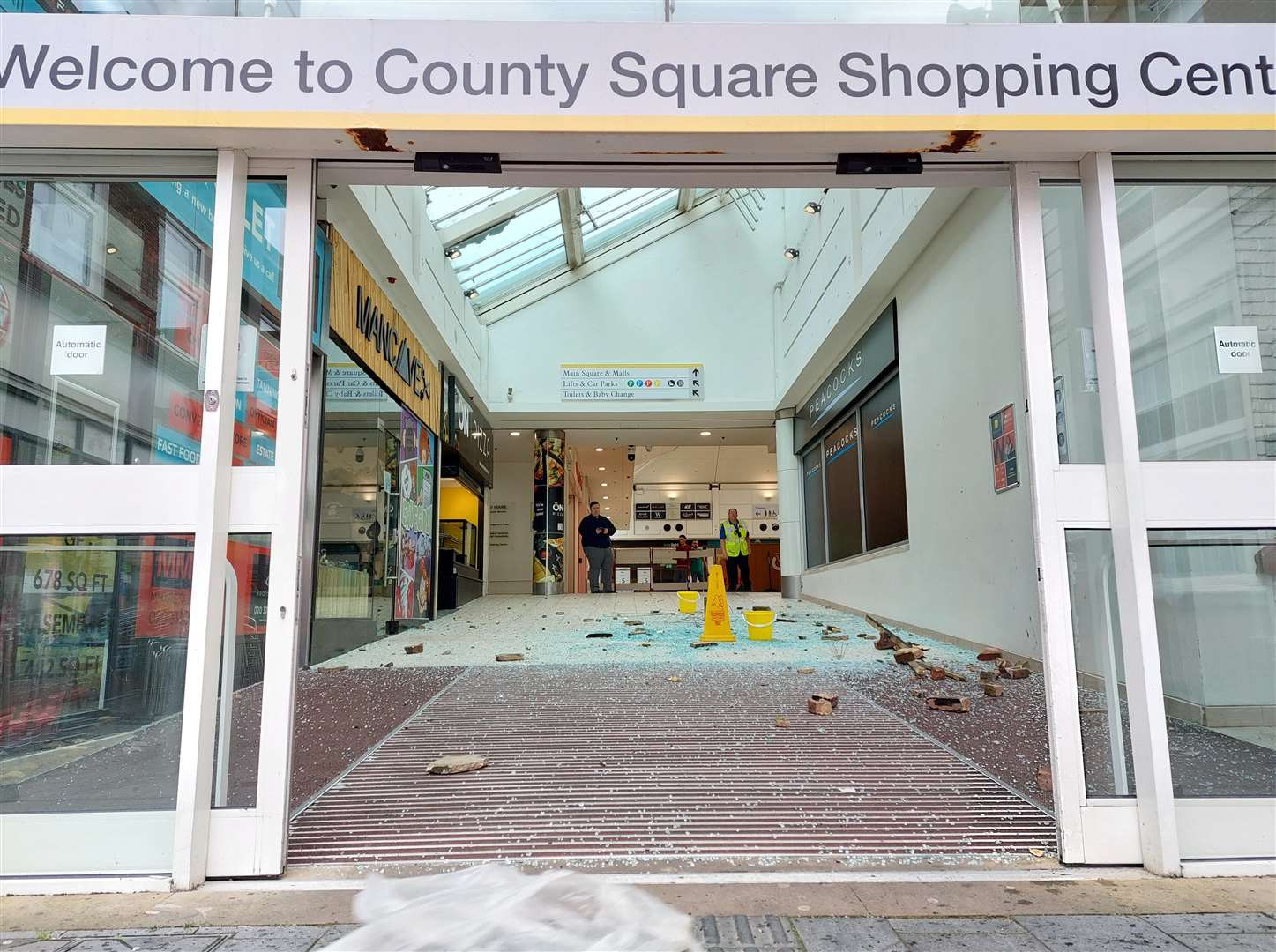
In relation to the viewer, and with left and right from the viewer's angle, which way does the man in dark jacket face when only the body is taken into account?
facing the viewer and to the right of the viewer

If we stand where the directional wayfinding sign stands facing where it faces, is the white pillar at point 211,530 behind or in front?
in front

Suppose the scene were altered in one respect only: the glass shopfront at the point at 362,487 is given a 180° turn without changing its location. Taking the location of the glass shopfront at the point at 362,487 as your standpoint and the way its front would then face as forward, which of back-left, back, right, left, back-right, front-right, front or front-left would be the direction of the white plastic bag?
left

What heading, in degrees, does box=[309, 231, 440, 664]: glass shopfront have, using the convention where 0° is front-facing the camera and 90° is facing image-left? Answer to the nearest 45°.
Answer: approximately 270°

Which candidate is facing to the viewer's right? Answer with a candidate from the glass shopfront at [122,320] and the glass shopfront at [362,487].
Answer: the glass shopfront at [362,487]

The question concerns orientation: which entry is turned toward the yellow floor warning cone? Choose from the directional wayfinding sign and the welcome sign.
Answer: the directional wayfinding sign

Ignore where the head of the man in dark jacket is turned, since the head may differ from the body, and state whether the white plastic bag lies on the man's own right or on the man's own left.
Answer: on the man's own right

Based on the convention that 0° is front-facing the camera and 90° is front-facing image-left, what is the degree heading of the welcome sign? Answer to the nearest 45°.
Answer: approximately 0°

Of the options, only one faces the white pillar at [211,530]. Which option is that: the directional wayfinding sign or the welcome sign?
the directional wayfinding sign

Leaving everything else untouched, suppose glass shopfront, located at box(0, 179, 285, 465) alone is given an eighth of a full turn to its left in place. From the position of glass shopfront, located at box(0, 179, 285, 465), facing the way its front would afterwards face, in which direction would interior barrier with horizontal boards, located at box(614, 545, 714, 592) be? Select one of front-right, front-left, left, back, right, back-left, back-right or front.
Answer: left

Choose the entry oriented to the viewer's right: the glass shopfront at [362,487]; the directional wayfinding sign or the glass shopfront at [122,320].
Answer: the glass shopfront at [362,487]

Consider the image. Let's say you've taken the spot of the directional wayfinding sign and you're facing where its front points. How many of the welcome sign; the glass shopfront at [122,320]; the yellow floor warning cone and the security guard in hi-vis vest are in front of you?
3

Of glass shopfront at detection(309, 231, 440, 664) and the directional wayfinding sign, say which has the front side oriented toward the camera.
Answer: the directional wayfinding sign

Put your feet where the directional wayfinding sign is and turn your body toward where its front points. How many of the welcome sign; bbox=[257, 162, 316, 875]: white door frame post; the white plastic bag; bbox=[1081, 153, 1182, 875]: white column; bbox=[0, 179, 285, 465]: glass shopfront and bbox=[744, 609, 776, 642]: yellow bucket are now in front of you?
6

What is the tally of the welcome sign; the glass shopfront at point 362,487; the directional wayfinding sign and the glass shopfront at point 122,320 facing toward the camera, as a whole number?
3

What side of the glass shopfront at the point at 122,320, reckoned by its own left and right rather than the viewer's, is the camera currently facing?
front
